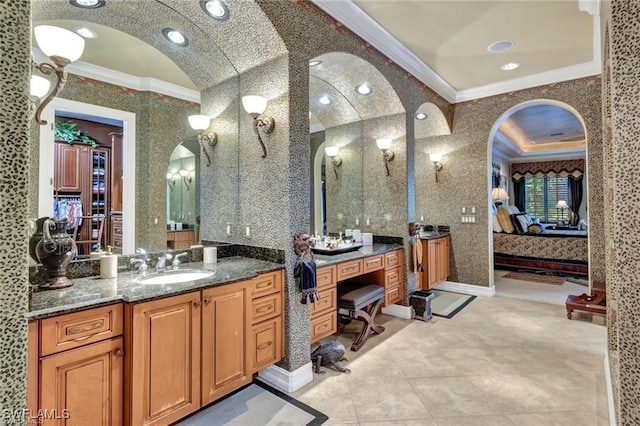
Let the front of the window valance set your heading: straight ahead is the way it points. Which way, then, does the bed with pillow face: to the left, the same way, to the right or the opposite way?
to the left

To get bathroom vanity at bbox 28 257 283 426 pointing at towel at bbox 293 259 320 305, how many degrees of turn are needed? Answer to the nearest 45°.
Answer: approximately 45° to its left

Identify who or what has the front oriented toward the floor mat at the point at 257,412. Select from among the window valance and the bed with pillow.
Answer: the window valance

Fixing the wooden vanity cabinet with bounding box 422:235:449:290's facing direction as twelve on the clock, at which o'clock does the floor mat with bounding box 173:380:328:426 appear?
The floor mat is roughly at 2 o'clock from the wooden vanity cabinet.

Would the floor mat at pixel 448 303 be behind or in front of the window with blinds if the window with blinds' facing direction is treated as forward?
in front

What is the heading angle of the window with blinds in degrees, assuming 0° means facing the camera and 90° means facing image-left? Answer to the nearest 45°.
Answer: approximately 0°

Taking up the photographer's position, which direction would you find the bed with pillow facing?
facing to the right of the viewer

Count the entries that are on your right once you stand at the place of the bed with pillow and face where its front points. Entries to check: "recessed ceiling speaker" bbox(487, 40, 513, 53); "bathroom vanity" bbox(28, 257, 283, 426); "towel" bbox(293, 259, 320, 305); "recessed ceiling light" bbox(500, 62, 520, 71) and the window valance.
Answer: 4

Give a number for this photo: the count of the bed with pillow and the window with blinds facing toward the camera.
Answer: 1

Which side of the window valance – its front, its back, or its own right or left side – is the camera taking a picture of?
front

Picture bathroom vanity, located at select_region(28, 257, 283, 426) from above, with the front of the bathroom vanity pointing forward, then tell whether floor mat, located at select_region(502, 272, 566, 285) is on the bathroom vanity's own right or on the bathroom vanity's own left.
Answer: on the bathroom vanity's own left

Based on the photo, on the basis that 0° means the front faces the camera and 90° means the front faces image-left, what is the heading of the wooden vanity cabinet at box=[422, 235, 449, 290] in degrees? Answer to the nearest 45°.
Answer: approximately 315°
